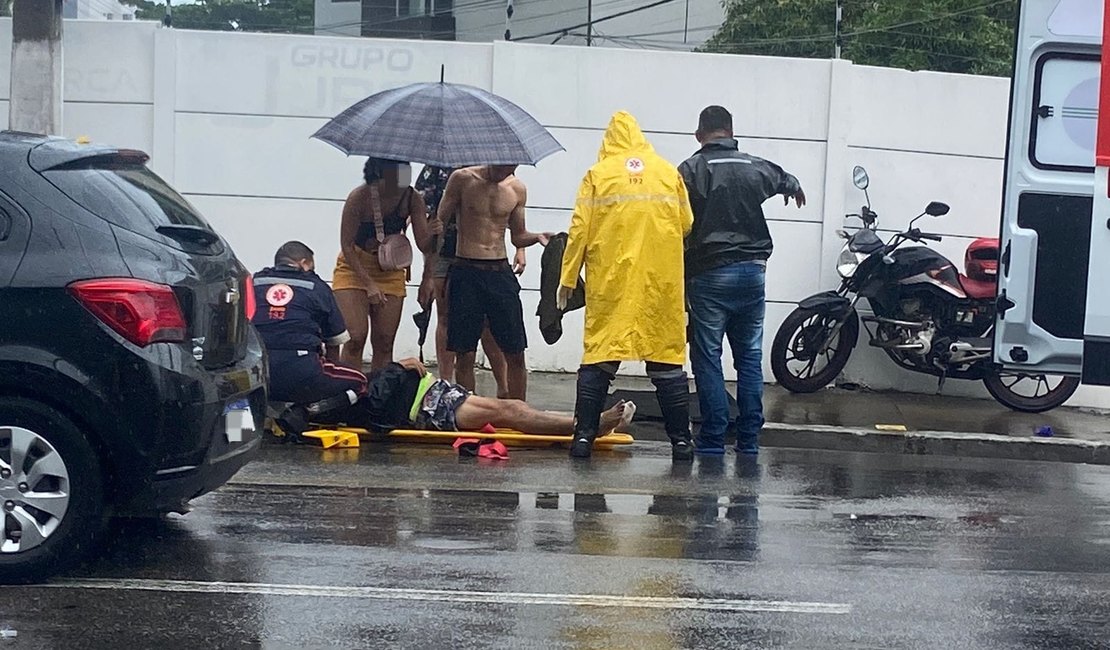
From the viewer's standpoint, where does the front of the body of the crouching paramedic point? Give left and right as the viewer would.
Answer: facing away from the viewer and to the right of the viewer

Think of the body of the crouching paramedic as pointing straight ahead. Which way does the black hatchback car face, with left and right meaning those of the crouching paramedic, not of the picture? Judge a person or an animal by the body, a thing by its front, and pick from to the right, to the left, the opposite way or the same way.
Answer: to the left

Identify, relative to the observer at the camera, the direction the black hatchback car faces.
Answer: facing away from the viewer and to the left of the viewer

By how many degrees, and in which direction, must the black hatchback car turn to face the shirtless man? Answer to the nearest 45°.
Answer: approximately 90° to its right

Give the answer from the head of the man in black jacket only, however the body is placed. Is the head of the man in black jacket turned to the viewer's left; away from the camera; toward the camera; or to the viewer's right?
away from the camera

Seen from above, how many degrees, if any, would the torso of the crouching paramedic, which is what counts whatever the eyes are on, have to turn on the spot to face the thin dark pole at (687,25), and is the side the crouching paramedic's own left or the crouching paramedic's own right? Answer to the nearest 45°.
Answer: approximately 45° to the crouching paramedic's own left
